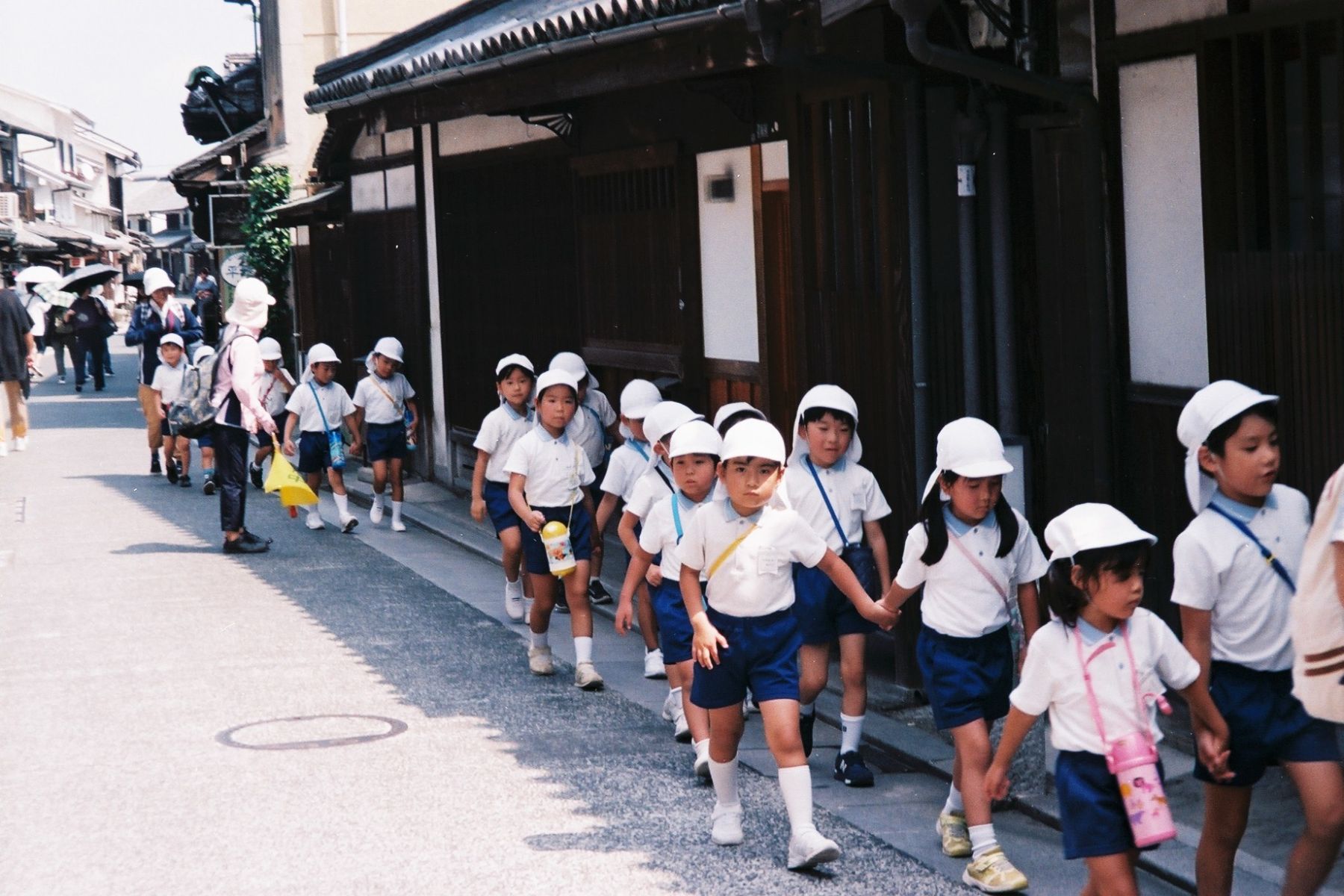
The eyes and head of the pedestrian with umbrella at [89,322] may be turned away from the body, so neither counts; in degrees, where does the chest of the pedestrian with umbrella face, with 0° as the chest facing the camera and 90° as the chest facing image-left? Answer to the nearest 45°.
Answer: approximately 0°

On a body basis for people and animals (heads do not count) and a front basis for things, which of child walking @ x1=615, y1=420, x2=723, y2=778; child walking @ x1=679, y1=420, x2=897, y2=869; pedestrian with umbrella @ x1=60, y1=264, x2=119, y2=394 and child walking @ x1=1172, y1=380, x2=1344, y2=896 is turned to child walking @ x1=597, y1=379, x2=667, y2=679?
the pedestrian with umbrella

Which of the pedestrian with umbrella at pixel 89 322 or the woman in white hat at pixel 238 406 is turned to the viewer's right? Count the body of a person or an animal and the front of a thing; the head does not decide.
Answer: the woman in white hat

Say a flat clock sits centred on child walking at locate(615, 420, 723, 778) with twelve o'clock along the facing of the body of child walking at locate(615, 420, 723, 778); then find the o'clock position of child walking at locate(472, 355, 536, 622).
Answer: child walking at locate(472, 355, 536, 622) is roughly at 7 o'clock from child walking at locate(615, 420, 723, 778).

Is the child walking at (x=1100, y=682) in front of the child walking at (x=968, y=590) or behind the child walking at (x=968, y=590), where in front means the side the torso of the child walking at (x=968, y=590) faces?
in front

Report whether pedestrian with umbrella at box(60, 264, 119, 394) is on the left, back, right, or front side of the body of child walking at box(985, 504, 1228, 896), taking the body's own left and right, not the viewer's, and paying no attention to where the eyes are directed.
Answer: back

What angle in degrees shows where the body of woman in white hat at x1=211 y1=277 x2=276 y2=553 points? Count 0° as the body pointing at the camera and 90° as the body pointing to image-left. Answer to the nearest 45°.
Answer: approximately 270°

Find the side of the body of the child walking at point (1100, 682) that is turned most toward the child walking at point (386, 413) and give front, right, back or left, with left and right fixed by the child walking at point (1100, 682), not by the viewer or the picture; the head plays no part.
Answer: back

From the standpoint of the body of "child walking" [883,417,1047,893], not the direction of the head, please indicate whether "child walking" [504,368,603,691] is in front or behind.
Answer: behind
